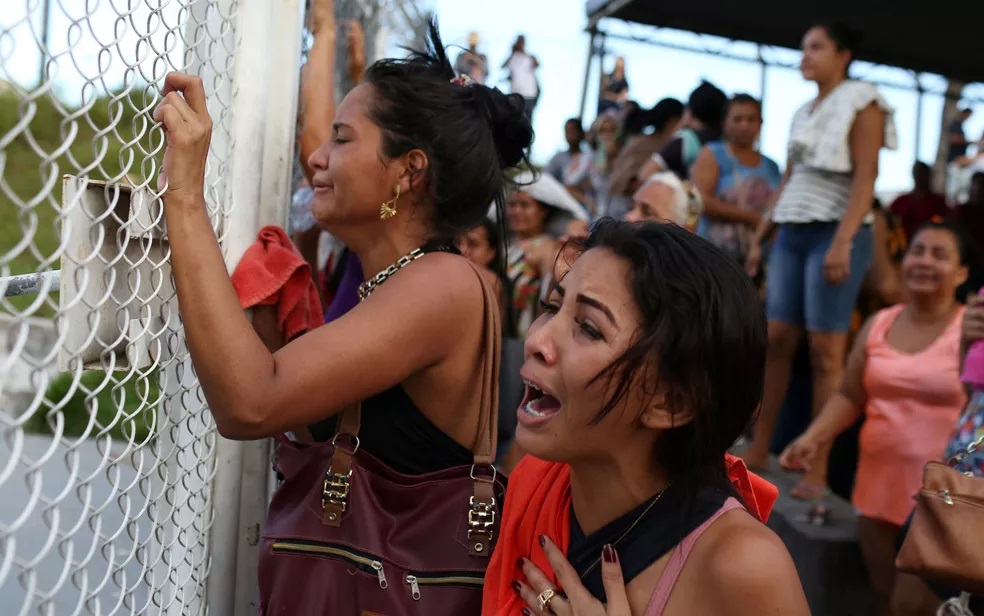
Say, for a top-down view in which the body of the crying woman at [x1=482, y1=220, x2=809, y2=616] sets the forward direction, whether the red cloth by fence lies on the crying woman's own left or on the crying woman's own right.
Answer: on the crying woman's own right

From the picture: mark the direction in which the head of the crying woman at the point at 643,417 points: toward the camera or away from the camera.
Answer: toward the camera

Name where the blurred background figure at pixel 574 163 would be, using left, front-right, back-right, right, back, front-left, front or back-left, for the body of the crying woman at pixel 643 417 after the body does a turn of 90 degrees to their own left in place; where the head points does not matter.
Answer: back-left

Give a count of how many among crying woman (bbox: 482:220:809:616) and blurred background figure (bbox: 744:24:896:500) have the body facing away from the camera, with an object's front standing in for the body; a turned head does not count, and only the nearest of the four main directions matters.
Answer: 0

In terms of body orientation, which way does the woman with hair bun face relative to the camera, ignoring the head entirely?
to the viewer's left

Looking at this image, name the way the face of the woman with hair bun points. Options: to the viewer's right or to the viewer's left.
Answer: to the viewer's left
